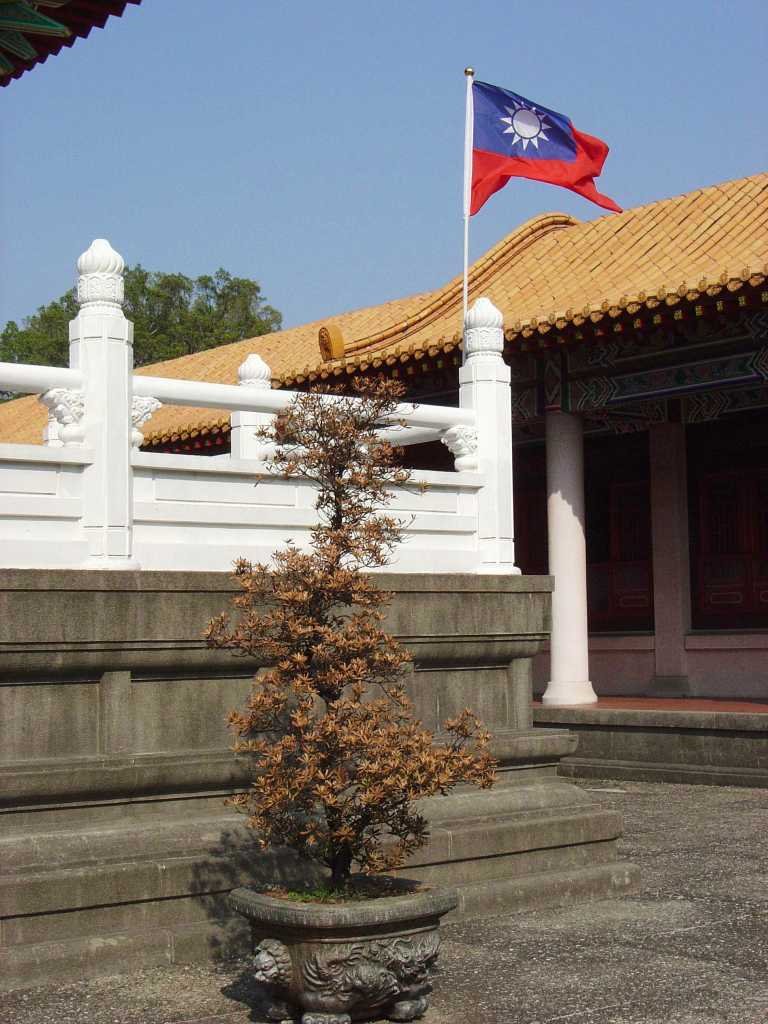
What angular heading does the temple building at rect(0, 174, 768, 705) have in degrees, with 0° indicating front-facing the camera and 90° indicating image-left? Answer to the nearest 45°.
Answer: approximately 45°

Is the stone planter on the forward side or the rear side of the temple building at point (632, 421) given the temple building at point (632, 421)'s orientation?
on the forward side

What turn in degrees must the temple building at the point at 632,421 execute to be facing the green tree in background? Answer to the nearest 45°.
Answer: approximately 135° to its right

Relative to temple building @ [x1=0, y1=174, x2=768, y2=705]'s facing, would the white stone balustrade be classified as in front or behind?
in front

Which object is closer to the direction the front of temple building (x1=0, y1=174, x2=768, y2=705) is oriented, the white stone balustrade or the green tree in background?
the white stone balustrade
